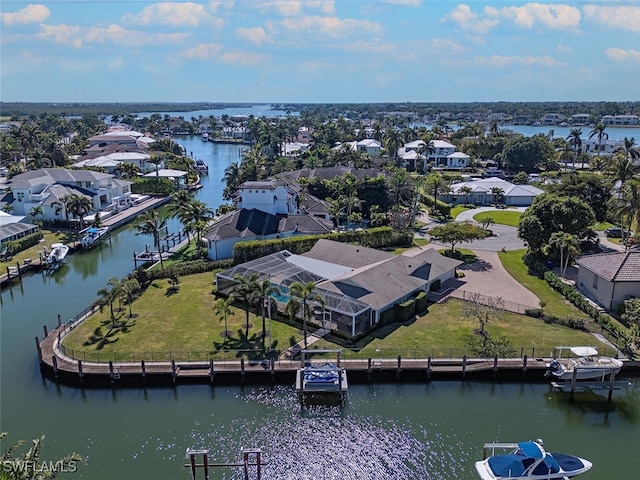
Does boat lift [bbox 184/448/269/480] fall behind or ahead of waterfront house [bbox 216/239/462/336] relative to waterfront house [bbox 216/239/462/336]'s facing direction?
behind

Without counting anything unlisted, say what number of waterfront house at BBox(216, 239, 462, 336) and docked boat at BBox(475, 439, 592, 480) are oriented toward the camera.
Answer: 0

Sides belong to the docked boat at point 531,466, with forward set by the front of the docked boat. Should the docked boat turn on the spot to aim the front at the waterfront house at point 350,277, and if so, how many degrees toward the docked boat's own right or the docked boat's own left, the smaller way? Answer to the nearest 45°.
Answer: approximately 135° to the docked boat's own left

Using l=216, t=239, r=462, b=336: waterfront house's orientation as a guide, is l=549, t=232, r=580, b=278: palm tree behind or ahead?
ahead

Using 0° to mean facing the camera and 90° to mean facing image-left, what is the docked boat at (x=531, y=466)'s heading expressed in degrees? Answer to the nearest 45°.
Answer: approximately 270°

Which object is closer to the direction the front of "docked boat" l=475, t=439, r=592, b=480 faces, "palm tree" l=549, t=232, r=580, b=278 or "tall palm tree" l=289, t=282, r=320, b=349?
the palm tree

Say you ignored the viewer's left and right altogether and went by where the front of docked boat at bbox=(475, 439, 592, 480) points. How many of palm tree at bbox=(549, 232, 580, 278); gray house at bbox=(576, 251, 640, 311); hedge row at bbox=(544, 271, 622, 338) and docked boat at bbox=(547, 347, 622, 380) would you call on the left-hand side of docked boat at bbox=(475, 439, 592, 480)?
4

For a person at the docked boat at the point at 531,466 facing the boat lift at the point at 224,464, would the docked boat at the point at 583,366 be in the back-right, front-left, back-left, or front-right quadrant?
back-right

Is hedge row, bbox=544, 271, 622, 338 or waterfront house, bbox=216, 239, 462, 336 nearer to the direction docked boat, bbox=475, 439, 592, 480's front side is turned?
the hedge row

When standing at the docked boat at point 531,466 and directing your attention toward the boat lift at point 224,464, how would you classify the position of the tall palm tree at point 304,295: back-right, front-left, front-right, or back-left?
front-right

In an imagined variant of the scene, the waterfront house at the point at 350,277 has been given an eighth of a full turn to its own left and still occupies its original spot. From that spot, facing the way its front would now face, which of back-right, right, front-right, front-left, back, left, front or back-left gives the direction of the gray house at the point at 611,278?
right

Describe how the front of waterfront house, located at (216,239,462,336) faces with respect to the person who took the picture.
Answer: facing away from the viewer and to the right of the viewer

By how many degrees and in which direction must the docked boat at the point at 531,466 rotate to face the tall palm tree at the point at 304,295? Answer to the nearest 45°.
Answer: approximately 135° to its left
